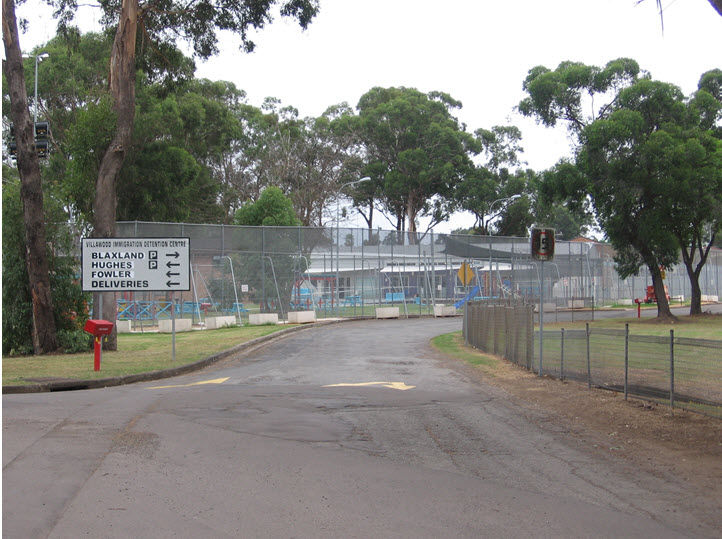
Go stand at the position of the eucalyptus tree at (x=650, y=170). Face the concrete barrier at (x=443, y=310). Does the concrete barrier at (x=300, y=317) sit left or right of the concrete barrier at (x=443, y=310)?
left

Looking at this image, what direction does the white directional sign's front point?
toward the camera

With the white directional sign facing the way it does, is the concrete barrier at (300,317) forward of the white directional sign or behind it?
behind

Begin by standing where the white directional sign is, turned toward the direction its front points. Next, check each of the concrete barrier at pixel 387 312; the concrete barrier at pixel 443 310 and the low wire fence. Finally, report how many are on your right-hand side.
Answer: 0

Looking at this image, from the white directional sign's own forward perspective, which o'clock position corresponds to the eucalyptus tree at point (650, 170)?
The eucalyptus tree is roughly at 8 o'clock from the white directional sign.

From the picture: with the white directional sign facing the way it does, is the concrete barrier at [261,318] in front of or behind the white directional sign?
behind

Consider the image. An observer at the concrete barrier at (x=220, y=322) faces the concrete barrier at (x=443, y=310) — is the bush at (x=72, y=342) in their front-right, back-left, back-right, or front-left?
back-right

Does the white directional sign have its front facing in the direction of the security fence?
no

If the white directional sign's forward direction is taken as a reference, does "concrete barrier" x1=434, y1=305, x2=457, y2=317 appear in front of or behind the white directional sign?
behind

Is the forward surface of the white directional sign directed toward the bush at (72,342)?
no

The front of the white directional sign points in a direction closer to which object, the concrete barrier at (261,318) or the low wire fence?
the low wire fence

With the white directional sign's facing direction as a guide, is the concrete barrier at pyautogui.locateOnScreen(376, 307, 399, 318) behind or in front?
behind

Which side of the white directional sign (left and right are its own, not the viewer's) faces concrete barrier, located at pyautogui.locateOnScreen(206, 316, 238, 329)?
back

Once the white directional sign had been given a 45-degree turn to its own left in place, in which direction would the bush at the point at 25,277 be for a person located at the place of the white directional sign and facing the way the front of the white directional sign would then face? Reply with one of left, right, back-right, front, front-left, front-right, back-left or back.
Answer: back
